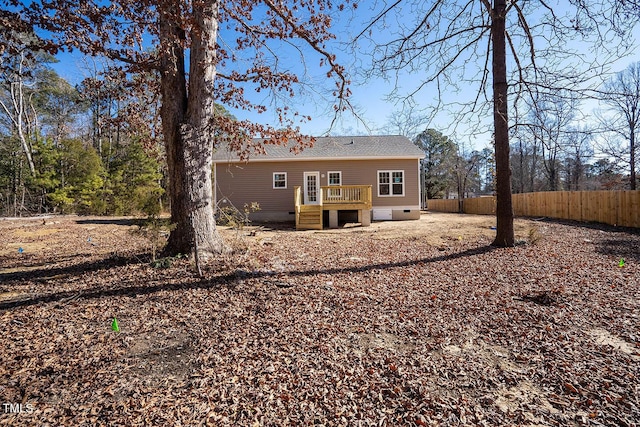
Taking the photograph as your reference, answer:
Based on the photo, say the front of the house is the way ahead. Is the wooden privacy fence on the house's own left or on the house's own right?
on the house's own right

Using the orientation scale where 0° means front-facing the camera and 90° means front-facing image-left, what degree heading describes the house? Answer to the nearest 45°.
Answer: approximately 180°
